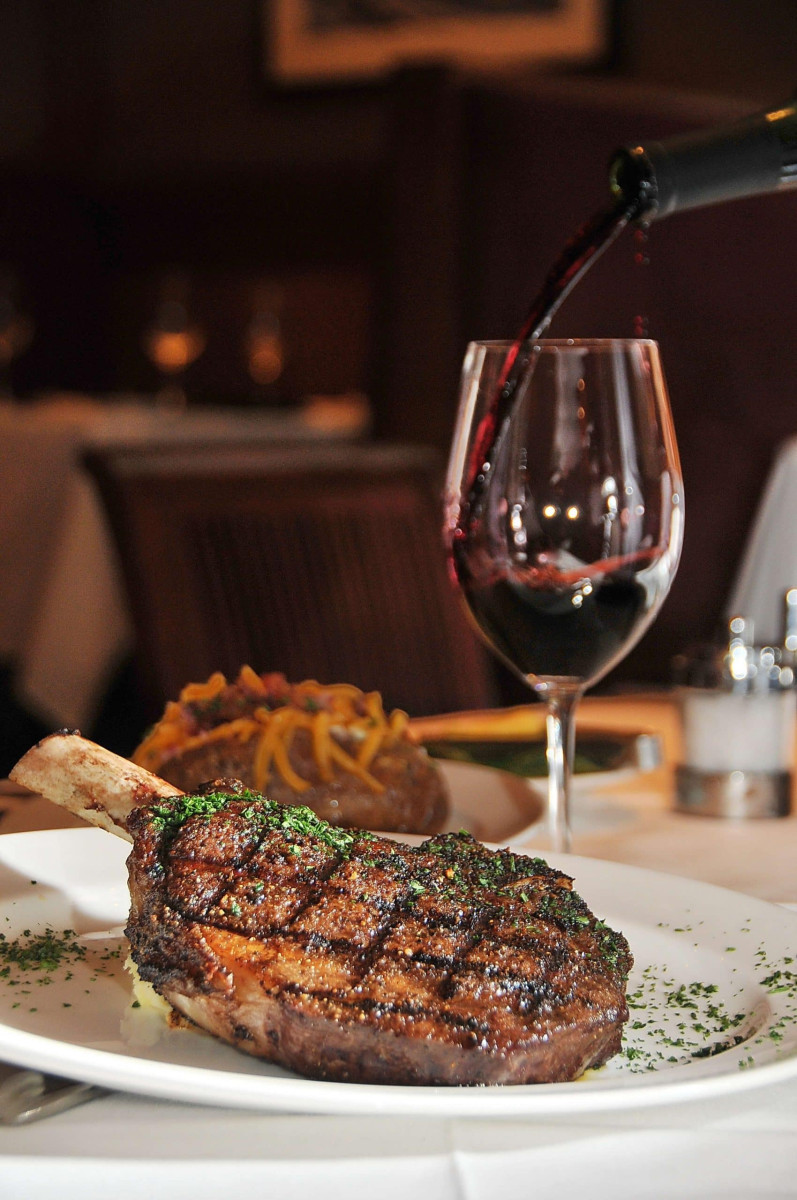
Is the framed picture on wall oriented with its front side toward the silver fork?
yes

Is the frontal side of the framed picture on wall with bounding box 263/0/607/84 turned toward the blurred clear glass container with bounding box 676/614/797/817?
yes

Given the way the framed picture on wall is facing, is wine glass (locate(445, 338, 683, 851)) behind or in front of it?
in front

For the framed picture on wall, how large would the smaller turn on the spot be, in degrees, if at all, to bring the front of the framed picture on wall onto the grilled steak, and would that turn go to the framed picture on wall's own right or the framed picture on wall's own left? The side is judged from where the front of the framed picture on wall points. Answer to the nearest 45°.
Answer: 0° — it already faces it

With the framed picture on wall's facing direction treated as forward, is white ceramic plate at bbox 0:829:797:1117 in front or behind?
in front

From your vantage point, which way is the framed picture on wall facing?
toward the camera

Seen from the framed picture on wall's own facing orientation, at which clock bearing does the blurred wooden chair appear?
The blurred wooden chair is roughly at 12 o'clock from the framed picture on wall.
